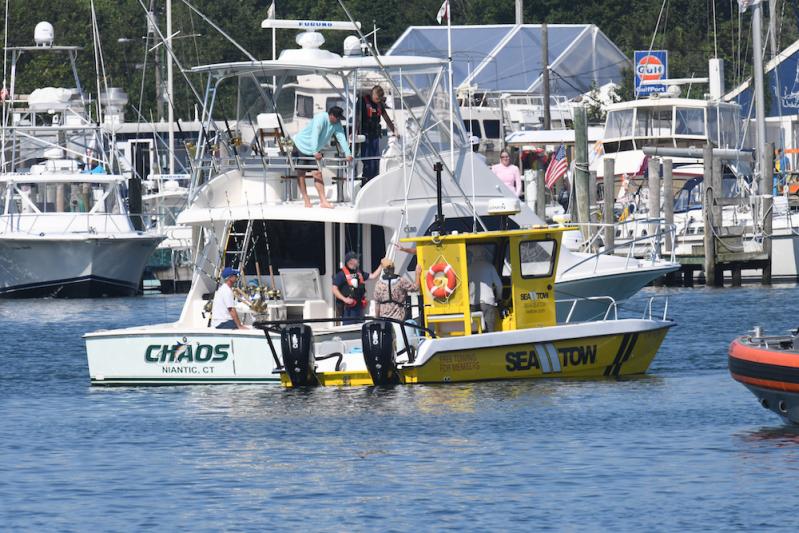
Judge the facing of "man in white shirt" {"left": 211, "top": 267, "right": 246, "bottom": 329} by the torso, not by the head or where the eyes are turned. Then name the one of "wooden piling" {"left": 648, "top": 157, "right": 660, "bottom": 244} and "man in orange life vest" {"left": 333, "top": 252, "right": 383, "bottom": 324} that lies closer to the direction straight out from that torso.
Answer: the man in orange life vest

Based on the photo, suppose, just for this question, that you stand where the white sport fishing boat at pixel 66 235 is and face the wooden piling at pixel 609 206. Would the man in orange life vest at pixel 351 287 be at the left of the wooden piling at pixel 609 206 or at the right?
right

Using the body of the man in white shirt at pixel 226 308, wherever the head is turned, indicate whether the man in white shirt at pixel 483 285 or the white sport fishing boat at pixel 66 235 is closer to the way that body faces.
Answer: the man in white shirt

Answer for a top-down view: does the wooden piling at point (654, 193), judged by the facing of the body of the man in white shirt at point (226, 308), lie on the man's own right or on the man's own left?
on the man's own left

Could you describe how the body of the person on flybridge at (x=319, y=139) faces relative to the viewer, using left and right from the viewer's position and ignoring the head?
facing the viewer and to the right of the viewer

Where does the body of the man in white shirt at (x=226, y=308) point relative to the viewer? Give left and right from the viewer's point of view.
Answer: facing to the right of the viewer

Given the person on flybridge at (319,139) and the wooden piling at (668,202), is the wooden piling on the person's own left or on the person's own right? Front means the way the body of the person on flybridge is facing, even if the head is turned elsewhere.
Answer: on the person's own left

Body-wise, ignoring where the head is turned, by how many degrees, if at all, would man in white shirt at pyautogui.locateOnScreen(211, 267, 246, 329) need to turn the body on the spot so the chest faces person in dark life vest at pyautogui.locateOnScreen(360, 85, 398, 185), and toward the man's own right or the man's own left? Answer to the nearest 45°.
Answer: approximately 45° to the man's own left

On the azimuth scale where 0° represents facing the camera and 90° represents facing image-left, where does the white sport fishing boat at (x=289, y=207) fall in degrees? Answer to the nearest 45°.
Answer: approximately 225°

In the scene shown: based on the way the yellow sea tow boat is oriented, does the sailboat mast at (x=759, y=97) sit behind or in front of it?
in front

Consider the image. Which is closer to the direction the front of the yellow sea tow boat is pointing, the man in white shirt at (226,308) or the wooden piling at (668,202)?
the wooden piling

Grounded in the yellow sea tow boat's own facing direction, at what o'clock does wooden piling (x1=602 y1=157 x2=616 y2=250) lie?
The wooden piling is roughly at 11 o'clock from the yellow sea tow boat.

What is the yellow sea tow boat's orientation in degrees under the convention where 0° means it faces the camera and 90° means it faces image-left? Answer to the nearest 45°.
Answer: approximately 225°

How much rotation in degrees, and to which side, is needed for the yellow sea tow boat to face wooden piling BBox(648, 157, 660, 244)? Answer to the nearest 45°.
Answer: approximately 45° to its left

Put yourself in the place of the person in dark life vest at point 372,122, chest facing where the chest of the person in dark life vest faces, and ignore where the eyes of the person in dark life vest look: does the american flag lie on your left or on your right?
on your left
